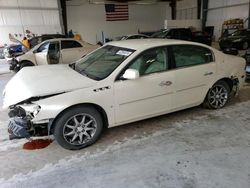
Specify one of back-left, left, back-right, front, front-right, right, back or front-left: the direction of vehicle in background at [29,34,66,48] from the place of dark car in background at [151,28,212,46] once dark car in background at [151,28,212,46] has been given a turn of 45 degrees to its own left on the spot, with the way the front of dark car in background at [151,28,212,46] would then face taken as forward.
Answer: front

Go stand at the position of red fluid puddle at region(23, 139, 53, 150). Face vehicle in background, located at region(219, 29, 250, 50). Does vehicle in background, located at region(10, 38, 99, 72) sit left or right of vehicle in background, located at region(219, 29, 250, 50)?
left

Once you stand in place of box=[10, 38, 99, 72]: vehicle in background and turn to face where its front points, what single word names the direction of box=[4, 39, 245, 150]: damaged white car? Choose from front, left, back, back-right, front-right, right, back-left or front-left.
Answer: left

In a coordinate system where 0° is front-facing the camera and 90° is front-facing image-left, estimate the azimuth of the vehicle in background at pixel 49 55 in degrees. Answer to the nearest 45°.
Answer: approximately 90°

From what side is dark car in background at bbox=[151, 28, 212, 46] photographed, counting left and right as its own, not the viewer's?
left

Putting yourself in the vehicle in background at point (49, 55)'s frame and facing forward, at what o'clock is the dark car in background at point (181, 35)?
The dark car in background is roughly at 5 o'clock from the vehicle in background.

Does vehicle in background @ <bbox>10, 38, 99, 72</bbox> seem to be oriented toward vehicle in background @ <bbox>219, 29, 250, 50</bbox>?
no

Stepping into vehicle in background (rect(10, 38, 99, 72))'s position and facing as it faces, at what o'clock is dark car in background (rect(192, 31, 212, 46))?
The dark car in background is roughly at 5 o'clock from the vehicle in background.

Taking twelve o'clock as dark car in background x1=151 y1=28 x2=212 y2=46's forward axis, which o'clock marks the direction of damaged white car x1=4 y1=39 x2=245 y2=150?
The damaged white car is roughly at 9 o'clock from the dark car in background.

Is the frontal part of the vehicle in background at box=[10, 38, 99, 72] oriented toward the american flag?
no

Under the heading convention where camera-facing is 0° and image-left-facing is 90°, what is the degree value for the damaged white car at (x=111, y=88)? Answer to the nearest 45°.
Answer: approximately 45°

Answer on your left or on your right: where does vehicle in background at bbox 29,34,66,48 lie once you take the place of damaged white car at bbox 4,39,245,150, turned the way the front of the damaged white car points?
on your right

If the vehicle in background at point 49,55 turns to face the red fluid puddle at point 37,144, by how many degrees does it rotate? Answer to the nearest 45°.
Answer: approximately 90° to its left

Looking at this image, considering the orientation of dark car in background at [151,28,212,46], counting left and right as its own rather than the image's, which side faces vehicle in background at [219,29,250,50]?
back
